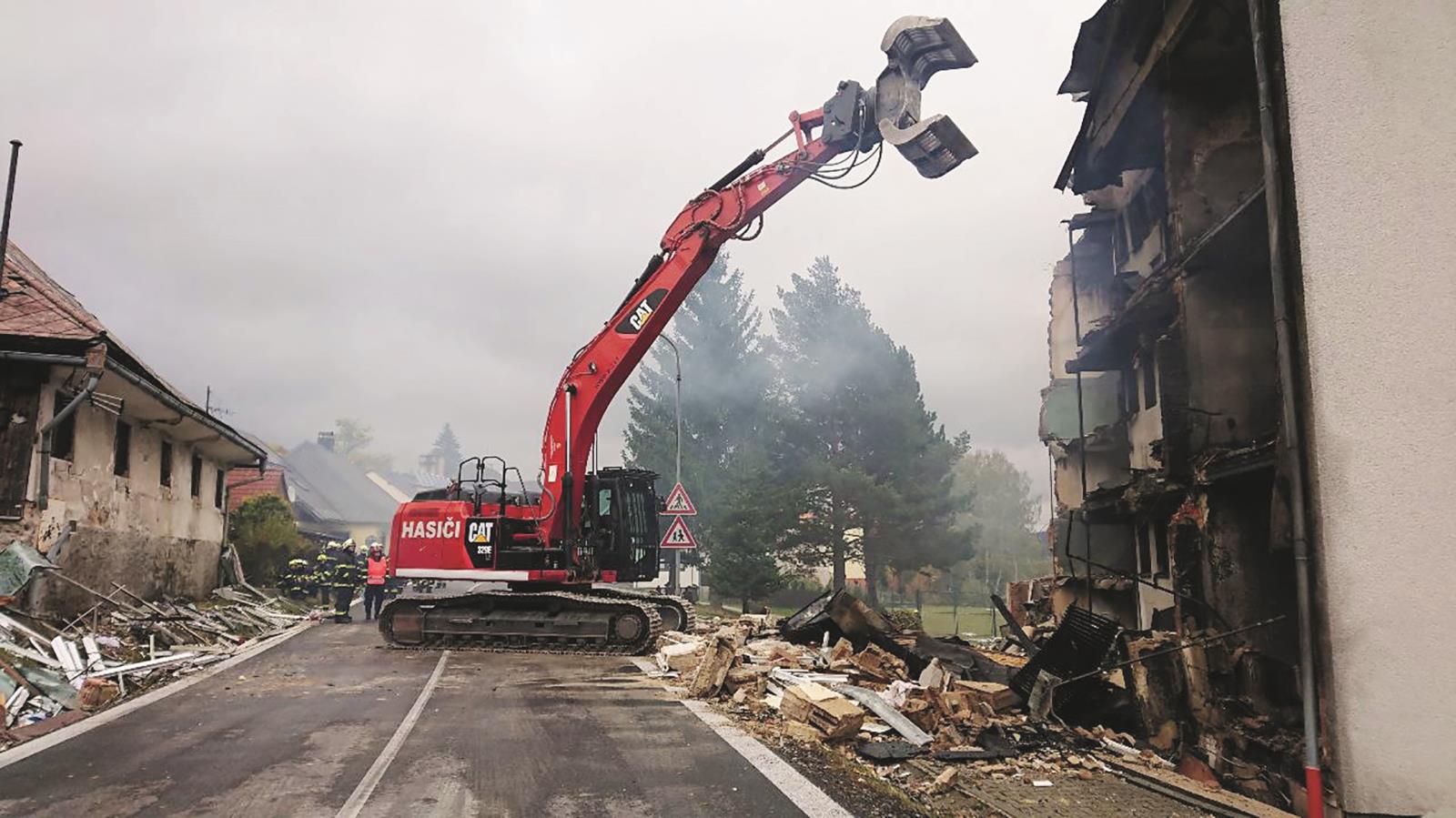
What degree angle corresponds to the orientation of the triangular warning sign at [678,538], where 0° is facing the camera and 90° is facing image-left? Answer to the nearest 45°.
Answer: approximately 0°

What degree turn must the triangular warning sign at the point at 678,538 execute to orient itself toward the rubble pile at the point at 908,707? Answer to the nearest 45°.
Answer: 0° — it already faces it

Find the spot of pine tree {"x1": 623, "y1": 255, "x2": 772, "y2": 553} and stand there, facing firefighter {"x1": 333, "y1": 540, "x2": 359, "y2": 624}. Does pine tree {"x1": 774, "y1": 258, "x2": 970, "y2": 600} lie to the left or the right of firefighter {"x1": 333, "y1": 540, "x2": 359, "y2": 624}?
left

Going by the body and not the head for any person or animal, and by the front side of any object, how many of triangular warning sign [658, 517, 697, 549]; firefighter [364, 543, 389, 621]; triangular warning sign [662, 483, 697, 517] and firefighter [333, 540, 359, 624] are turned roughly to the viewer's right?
1

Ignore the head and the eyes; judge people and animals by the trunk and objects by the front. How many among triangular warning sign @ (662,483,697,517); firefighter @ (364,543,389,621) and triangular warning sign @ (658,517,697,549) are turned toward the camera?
3

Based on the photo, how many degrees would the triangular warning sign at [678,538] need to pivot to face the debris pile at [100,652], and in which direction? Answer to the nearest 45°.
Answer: approximately 45° to its right

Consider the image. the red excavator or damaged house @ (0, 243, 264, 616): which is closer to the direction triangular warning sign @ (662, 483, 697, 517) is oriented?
the red excavator

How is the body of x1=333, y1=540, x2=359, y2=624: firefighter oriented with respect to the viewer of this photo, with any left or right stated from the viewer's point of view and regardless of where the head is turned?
facing to the right of the viewer

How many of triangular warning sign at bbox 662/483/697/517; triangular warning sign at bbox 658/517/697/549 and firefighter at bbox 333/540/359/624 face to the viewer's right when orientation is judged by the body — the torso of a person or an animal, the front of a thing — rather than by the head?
1
